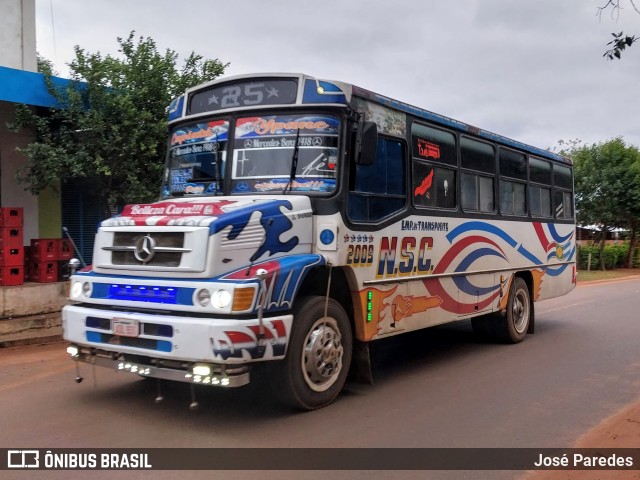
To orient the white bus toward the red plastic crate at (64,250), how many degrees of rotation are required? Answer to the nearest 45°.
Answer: approximately 90° to its right

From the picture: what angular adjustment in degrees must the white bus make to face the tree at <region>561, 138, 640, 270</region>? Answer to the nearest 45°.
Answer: approximately 180°

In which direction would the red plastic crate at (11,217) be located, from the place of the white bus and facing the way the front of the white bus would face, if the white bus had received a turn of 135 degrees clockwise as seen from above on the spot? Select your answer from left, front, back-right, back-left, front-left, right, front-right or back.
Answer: front-left

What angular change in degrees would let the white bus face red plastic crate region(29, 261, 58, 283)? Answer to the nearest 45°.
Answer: approximately 90° to its right

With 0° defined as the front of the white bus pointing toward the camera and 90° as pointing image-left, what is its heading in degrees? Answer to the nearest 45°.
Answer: approximately 45°

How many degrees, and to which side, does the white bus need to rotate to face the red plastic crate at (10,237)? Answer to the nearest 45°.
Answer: approximately 90° to its right

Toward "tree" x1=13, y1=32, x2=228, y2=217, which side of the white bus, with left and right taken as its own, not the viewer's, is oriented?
right
